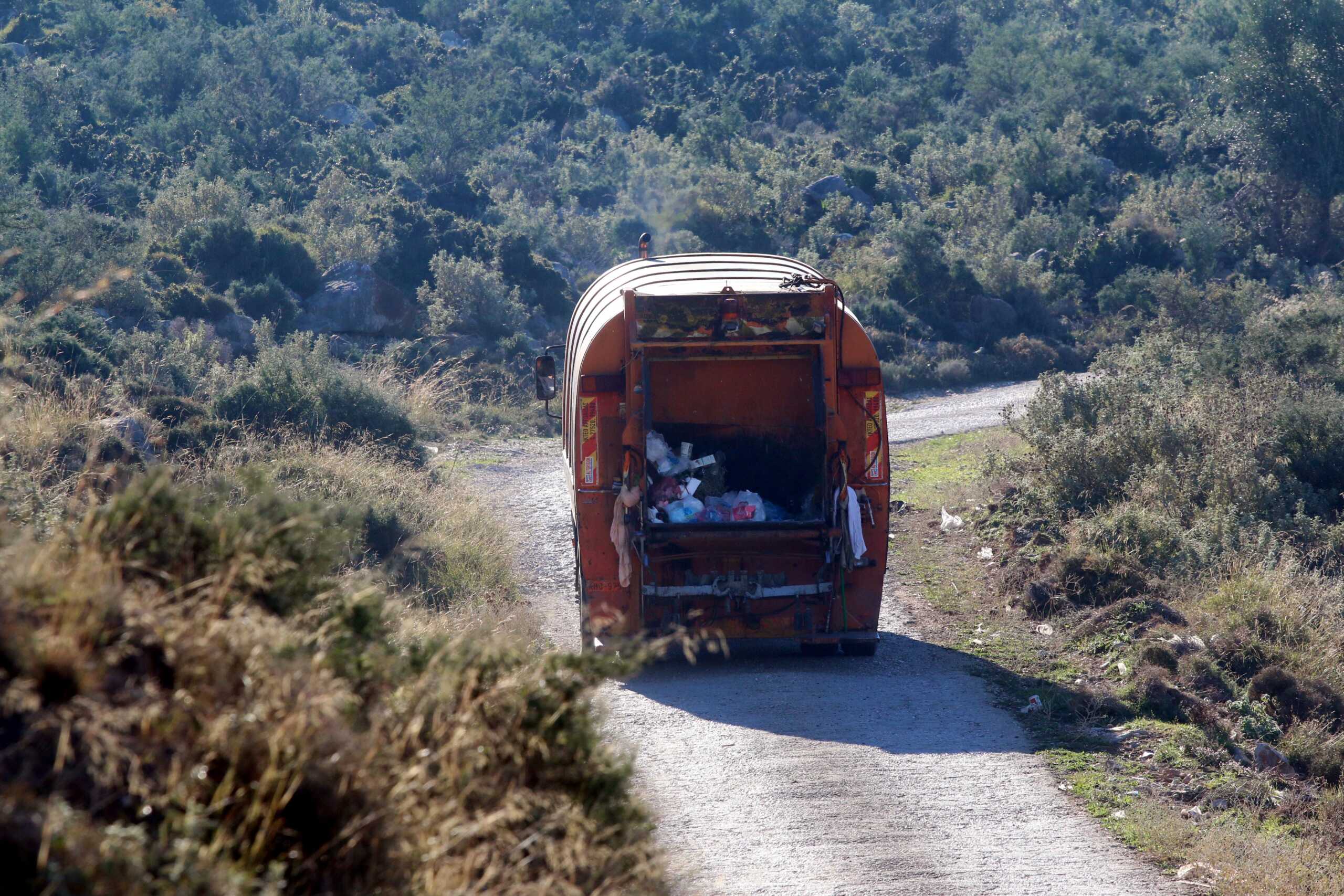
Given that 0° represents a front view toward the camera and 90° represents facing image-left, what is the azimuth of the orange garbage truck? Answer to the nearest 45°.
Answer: approximately 180°

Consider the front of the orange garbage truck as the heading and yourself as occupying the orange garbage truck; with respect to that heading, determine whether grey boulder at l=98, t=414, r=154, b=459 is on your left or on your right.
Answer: on your left

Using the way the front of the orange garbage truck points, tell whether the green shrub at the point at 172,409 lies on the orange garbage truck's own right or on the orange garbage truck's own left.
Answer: on the orange garbage truck's own left

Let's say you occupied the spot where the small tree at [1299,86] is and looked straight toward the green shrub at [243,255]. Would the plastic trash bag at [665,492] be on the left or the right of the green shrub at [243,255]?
left

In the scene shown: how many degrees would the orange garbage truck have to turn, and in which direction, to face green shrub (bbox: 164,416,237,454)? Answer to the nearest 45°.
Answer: approximately 45° to its left

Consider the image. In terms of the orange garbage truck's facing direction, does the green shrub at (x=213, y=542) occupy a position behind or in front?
behind

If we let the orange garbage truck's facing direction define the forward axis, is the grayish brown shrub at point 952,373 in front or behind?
in front

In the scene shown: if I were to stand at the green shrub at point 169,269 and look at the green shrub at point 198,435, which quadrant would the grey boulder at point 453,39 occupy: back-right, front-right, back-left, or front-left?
back-left

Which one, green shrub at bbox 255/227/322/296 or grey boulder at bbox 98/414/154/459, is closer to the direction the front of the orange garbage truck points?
the green shrub

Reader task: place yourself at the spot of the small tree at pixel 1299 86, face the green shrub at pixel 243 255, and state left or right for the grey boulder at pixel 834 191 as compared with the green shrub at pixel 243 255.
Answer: right

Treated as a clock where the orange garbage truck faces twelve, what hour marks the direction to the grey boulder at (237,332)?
The grey boulder is roughly at 11 o'clock from the orange garbage truck.

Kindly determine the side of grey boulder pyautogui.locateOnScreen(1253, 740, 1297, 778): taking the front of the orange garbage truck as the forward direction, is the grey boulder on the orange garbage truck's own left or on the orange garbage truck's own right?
on the orange garbage truck's own right
